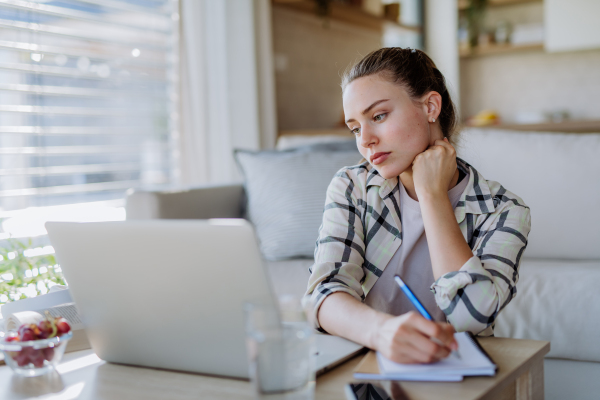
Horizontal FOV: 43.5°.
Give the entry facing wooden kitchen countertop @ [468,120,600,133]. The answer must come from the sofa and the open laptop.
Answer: the open laptop

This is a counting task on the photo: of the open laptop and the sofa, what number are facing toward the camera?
1

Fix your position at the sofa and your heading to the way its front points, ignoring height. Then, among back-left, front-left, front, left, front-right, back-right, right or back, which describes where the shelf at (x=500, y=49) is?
back

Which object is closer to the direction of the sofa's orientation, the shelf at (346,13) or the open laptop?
the open laptop

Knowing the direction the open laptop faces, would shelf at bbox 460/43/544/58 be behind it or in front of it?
in front

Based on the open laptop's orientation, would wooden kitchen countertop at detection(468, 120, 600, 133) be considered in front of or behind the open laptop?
in front

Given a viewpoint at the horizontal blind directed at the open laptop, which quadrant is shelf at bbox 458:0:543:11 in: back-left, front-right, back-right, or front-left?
back-left

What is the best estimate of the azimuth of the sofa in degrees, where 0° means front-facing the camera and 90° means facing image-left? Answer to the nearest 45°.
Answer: approximately 0°

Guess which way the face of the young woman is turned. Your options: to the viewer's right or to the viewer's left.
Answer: to the viewer's left

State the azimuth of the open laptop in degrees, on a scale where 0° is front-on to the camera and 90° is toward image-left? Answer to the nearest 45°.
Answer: approximately 225°

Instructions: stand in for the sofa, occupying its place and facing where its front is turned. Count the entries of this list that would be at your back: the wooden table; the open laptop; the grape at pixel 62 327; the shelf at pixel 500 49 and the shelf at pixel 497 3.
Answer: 2
